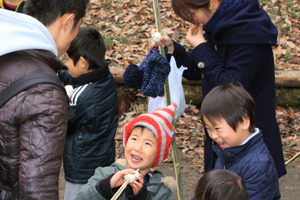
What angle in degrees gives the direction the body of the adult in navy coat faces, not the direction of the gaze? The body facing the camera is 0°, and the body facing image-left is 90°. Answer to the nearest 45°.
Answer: approximately 90°

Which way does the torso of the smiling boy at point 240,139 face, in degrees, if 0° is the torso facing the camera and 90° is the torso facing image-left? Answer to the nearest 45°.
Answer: approximately 45°

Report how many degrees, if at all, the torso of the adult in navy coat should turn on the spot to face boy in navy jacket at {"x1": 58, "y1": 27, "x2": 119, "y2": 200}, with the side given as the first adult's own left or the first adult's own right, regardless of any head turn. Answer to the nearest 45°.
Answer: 0° — they already face them
